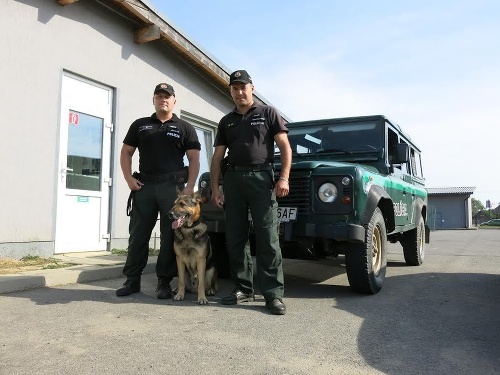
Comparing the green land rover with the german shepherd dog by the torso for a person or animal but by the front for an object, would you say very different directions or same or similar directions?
same or similar directions

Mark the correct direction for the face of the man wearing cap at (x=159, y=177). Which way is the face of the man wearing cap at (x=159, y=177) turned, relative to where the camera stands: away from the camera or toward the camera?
toward the camera

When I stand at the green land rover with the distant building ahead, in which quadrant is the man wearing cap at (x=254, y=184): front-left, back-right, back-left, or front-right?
back-left

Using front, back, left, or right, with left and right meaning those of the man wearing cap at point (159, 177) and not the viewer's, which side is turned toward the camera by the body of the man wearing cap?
front

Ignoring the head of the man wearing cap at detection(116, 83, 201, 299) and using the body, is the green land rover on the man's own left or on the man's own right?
on the man's own left

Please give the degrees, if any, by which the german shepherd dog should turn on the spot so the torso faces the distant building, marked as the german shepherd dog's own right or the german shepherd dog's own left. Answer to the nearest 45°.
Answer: approximately 180°

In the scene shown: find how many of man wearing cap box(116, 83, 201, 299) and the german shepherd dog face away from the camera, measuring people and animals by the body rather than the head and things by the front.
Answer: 0

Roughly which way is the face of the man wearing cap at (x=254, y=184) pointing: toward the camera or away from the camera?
toward the camera

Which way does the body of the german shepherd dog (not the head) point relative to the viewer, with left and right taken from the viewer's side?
facing the viewer and to the left of the viewer

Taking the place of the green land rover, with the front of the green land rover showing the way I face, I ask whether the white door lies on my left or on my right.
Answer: on my right

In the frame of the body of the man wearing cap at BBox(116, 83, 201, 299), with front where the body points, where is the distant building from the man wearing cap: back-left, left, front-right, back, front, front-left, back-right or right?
back-left

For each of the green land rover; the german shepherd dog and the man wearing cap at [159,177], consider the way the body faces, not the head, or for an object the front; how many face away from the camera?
0

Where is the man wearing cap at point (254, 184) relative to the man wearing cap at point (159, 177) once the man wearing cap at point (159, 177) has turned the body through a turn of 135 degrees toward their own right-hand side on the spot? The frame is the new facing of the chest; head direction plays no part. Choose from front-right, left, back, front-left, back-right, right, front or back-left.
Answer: back

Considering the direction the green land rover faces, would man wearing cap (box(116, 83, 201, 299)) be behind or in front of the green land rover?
in front

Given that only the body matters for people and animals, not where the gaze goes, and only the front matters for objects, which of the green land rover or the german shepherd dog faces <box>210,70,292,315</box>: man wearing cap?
the green land rover

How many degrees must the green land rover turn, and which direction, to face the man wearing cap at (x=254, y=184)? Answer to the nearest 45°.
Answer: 0° — it already faces them
